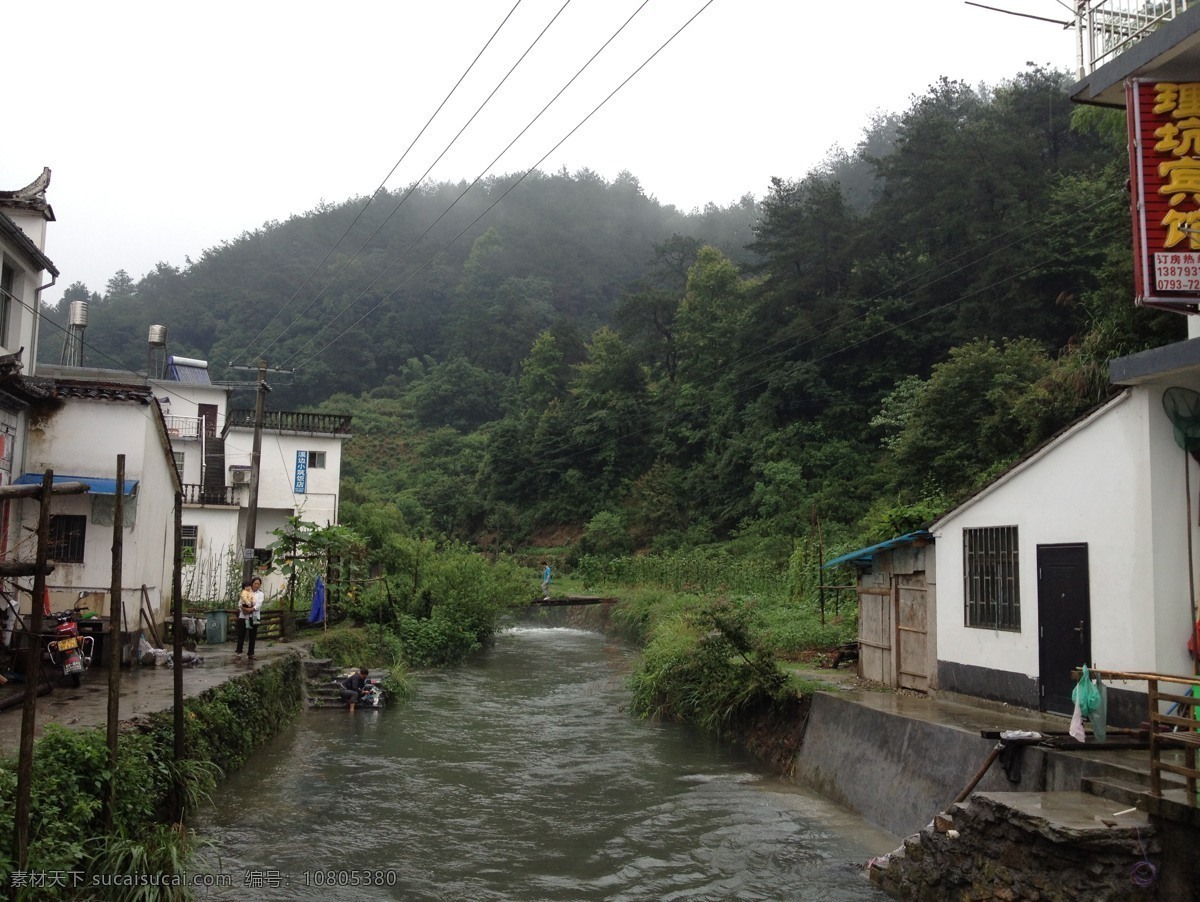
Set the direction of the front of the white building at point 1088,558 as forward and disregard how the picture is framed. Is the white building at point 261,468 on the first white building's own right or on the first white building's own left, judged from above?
on the first white building's own right

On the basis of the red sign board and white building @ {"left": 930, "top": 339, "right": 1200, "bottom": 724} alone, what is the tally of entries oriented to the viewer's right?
0

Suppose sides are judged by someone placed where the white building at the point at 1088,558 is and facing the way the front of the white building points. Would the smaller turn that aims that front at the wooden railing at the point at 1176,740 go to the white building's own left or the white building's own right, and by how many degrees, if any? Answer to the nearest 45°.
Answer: approximately 45° to the white building's own left

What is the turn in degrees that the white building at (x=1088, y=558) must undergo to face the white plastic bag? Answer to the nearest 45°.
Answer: approximately 45° to its left

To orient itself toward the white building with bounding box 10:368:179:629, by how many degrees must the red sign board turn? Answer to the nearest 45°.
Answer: approximately 90° to its right

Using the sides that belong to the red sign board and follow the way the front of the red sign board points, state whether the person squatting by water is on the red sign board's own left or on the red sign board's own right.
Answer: on the red sign board's own right

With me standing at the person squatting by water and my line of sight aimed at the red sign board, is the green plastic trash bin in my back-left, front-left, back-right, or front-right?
back-right

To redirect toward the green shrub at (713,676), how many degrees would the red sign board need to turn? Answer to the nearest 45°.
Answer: approximately 135° to its right

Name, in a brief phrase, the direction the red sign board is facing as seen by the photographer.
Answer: facing the viewer

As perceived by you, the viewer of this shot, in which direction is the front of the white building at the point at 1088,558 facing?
facing the viewer and to the left of the viewer
